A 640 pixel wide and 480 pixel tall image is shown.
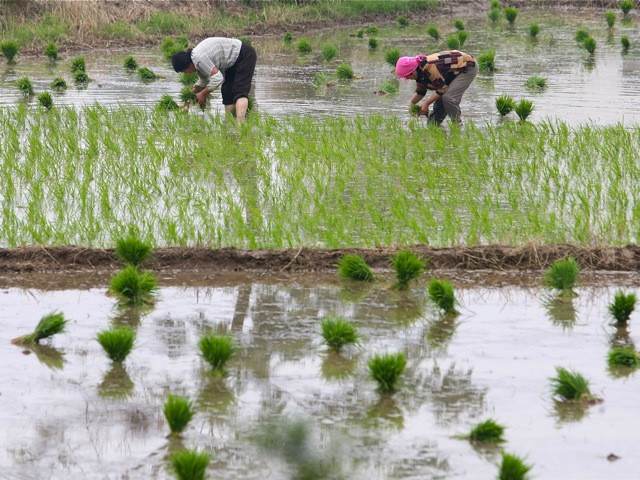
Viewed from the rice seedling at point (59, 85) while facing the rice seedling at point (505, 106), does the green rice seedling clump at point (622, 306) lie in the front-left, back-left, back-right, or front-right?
front-right

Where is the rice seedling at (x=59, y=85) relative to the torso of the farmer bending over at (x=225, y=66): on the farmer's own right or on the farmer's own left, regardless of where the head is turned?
on the farmer's own right

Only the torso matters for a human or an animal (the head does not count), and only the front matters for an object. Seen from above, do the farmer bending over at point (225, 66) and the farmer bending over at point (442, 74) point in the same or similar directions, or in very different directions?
same or similar directions

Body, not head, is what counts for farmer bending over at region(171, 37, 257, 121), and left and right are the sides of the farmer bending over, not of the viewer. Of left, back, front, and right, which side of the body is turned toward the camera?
left

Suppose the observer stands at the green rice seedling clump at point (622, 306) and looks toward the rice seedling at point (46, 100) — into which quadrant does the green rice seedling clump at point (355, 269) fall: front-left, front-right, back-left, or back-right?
front-left

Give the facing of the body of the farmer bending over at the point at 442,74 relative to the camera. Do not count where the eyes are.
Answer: to the viewer's left

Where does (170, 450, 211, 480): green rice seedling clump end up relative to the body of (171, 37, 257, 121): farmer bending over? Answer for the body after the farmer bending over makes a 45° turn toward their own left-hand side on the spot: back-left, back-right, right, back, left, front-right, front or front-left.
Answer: front-left

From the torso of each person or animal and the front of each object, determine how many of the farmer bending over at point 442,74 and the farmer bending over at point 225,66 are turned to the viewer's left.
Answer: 2

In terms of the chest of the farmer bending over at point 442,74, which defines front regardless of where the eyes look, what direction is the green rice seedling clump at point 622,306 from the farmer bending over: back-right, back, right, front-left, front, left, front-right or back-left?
left

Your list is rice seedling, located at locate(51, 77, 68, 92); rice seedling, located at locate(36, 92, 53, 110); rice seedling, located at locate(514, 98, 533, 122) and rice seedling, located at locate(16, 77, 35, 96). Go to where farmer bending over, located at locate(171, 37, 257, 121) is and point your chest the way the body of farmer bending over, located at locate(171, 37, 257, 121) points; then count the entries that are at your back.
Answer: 1

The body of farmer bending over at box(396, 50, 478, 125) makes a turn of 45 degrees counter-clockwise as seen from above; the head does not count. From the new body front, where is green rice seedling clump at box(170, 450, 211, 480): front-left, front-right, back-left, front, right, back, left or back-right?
front-left

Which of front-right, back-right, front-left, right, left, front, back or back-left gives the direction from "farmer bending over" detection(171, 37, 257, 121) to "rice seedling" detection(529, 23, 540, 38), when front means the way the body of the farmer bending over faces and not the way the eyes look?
back-right
